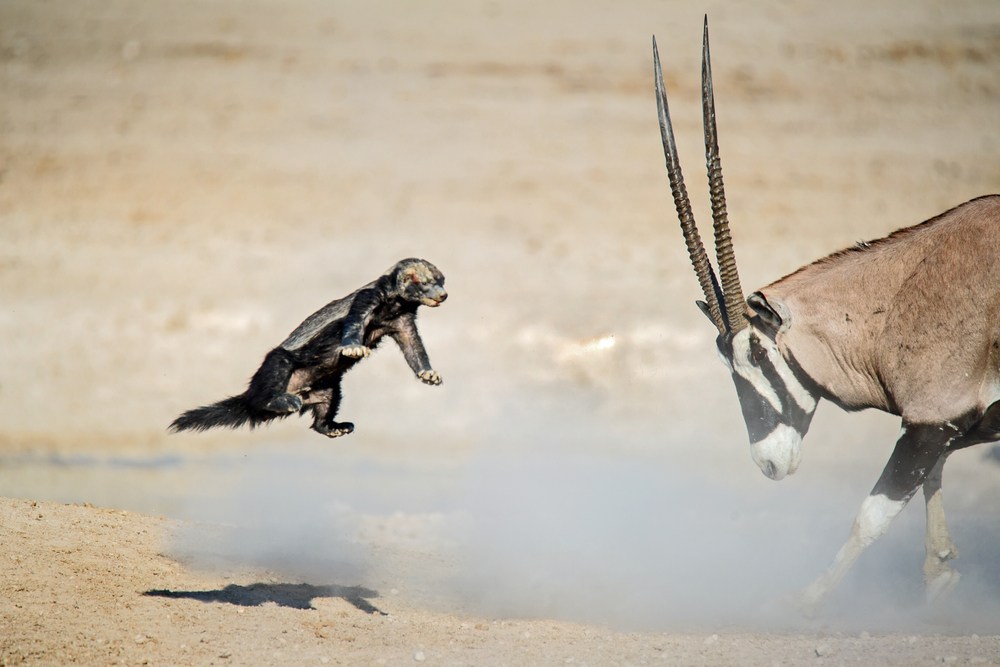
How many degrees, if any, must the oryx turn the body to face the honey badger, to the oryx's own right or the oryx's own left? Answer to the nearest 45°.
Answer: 0° — it already faces it

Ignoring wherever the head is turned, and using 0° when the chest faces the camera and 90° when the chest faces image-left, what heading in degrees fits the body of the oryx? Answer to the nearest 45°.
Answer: approximately 90°
